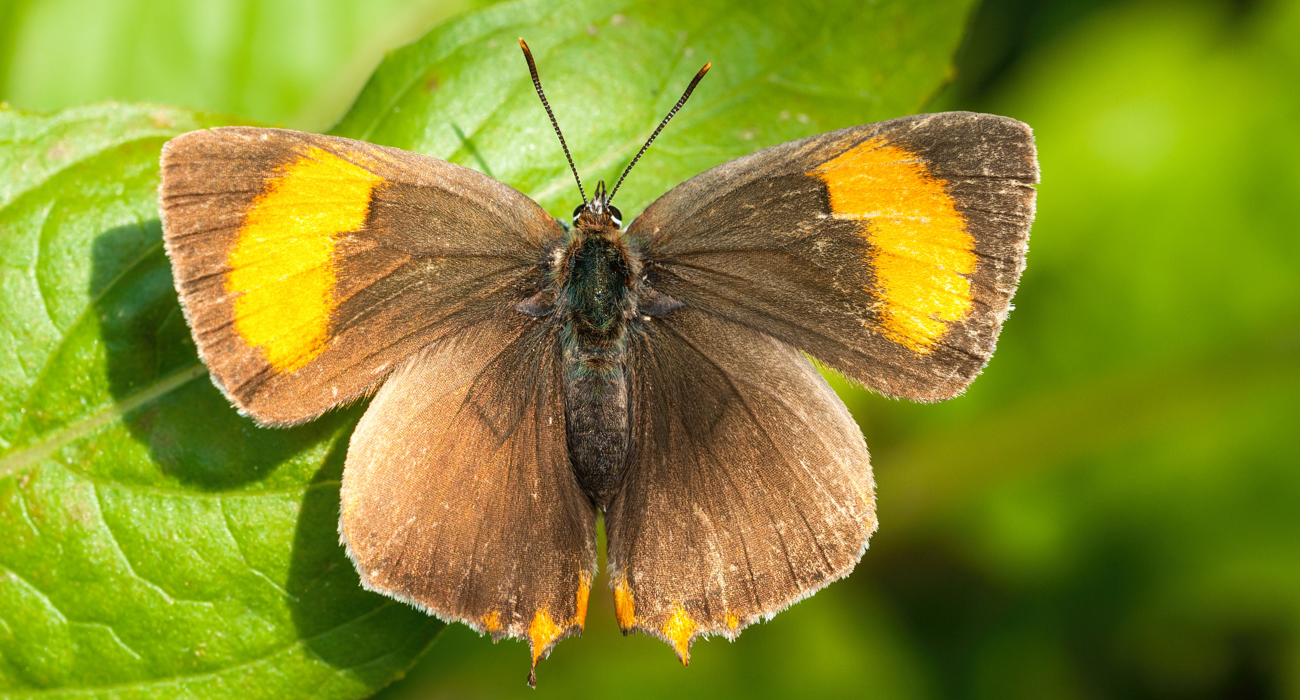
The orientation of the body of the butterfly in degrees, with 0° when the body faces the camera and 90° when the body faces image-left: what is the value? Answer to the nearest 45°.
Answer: approximately 180°

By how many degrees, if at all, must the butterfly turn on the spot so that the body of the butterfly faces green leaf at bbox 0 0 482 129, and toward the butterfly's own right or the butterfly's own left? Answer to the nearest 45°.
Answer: approximately 45° to the butterfly's own left
